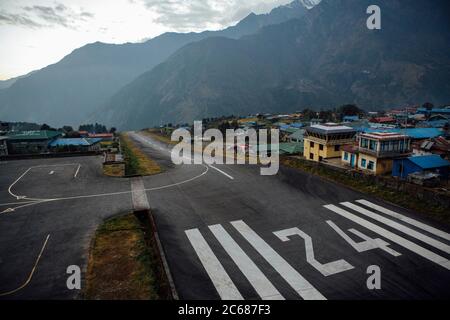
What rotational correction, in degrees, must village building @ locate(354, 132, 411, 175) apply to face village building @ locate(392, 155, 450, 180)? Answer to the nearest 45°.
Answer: approximately 135° to its left

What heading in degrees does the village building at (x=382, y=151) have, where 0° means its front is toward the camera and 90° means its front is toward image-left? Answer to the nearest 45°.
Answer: approximately 45°
